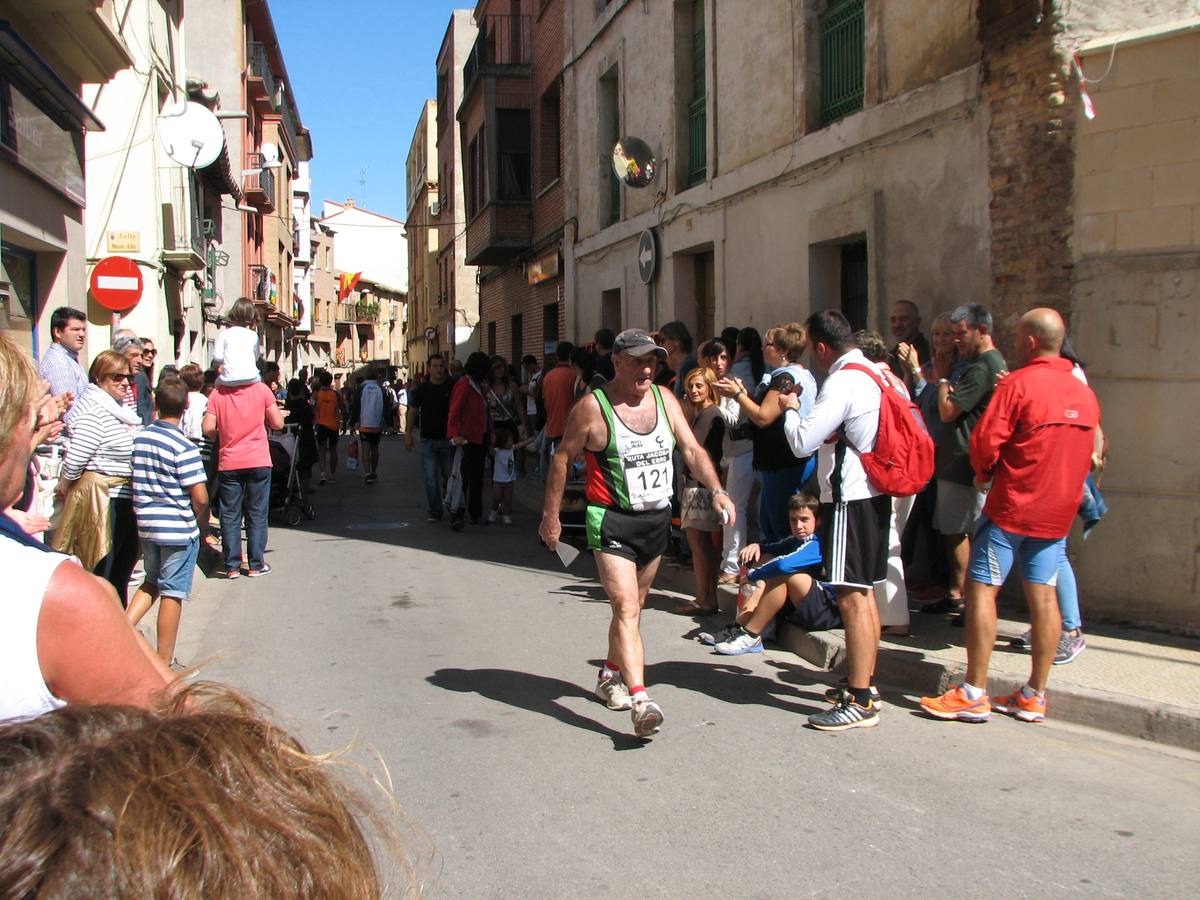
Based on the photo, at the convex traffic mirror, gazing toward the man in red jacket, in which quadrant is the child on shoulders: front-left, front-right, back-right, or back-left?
front-right

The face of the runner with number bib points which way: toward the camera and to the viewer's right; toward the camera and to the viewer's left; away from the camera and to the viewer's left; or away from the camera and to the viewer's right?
toward the camera and to the viewer's right

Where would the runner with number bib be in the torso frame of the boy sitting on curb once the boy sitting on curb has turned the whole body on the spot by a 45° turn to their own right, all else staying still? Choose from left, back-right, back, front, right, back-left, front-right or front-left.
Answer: front-left

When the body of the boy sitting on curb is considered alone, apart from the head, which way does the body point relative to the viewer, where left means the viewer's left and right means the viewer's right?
facing the viewer and to the left of the viewer

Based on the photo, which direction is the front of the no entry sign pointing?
toward the camera

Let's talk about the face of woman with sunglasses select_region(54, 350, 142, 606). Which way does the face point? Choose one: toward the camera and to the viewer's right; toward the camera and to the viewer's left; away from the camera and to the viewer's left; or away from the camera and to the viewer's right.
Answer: toward the camera and to the viewer's right

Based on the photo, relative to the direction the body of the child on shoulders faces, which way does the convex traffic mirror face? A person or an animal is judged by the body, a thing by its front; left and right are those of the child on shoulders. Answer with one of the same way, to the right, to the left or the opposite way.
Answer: the opposite way

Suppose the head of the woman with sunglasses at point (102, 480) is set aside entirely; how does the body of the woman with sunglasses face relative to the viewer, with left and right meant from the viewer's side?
facing the viewer and to the right of the viewer

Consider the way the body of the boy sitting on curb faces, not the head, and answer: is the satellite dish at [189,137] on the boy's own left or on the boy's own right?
on the boy's own right

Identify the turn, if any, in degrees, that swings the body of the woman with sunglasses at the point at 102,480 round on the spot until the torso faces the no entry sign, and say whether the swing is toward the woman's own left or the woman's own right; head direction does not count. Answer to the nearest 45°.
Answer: approximately 135° to the woman's own left

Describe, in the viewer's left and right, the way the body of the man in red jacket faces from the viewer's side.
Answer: facing away from the viewer and to the left of the viewer

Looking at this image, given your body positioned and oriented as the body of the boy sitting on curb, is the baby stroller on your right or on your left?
on your right

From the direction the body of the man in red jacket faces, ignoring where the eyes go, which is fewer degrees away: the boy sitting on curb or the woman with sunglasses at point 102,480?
the boy sitting on curb

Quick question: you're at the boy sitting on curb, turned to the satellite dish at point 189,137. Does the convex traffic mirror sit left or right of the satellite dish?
right

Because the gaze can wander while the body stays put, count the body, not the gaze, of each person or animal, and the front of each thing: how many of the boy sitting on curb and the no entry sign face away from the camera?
0

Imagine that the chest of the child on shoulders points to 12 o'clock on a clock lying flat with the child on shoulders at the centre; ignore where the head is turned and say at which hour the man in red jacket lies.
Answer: The man in red jacket is roughly at 5 o'clock from the child on shoulders.

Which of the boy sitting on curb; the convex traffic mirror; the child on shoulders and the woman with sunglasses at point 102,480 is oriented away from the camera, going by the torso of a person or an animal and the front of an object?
the child on shoulders
